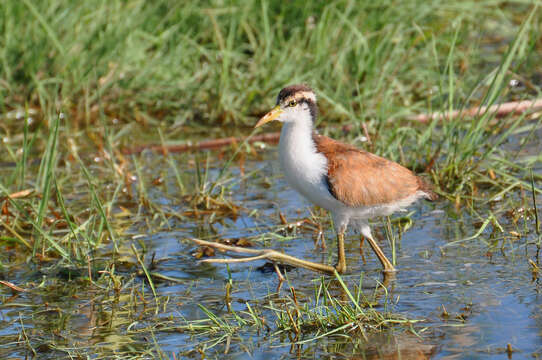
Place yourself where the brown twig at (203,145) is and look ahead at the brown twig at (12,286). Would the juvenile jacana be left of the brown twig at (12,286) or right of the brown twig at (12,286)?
left

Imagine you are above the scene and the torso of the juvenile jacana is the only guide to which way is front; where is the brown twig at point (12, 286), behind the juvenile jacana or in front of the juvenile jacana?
in front

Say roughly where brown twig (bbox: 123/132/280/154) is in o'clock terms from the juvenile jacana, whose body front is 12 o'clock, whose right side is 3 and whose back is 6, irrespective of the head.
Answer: The brown twig is roughly at 2 o'clock from the juvenile jacana.

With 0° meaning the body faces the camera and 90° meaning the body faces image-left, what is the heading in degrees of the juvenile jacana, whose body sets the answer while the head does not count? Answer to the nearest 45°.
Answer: approximately 90°
